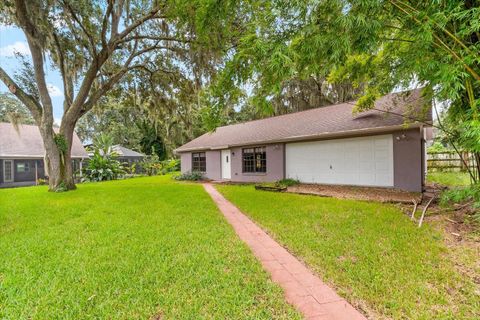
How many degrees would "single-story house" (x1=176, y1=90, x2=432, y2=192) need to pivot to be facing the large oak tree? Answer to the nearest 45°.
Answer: approximately 45° to its right

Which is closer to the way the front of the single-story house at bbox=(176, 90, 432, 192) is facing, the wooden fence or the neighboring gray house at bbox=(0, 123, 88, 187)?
the neighboring gray house

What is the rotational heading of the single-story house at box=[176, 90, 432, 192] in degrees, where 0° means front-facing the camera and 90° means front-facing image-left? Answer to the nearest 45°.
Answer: approximately 45°

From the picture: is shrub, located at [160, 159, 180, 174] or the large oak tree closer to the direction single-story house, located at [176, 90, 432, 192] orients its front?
the large oak tree

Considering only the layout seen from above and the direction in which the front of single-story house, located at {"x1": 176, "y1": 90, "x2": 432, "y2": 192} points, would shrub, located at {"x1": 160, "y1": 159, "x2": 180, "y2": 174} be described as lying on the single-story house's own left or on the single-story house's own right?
on the single-story house's own right

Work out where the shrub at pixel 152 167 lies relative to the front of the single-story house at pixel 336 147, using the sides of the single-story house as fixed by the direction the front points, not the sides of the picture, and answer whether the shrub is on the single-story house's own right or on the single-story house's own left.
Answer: on the single-story house's own right

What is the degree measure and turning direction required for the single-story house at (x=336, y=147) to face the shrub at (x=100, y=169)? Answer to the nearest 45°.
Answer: approximately 45° to its right

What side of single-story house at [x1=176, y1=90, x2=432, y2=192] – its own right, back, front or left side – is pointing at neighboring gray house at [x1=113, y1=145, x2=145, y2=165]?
right

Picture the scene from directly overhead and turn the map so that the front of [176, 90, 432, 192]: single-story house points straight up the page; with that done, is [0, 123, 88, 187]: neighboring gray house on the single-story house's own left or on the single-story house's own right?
on the single-story house's own right

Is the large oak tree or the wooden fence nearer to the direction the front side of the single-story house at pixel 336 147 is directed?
the large oak tree
